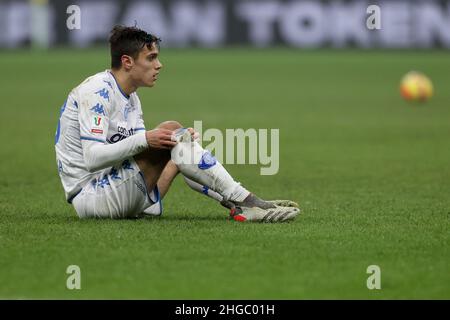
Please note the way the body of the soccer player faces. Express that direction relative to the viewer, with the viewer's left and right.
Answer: facing to the right of the viewer

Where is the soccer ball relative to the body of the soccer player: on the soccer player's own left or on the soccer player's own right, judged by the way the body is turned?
on the soccer player's own left
